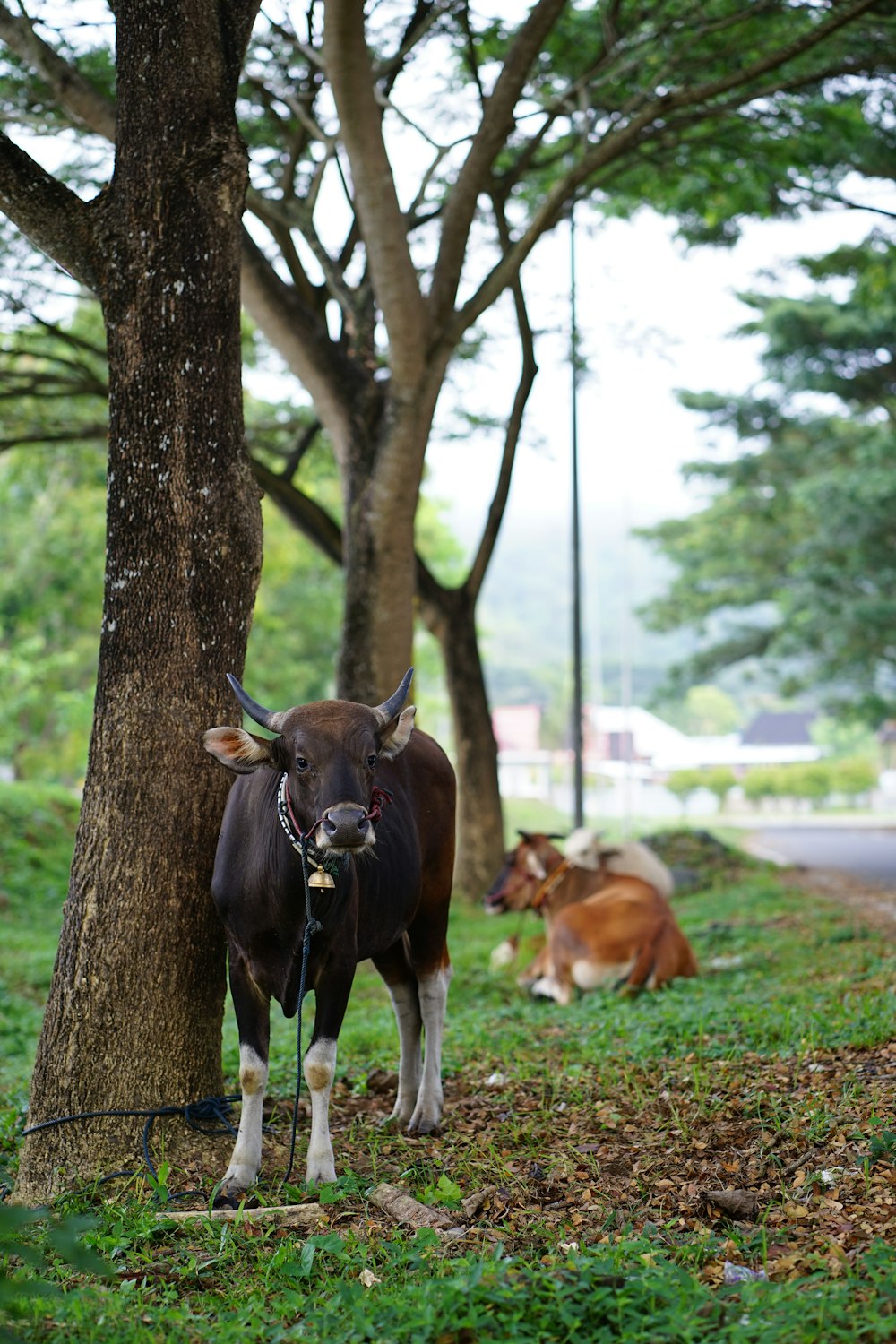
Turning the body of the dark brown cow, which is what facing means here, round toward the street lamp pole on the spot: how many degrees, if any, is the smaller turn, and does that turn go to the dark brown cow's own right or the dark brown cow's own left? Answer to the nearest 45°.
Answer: approximately 135° to the dark brown cow's own right

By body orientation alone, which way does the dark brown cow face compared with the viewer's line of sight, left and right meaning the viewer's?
facing the viewer and to the left of the viewer

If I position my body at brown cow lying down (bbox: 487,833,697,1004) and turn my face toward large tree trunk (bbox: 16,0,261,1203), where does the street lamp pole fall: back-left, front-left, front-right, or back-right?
back-right

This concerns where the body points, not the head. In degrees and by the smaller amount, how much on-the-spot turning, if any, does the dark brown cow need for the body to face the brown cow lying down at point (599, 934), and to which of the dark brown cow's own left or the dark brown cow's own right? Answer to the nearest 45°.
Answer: approximately 180°

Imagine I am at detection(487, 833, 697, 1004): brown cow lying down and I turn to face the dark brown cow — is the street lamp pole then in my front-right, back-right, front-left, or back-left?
back-right
